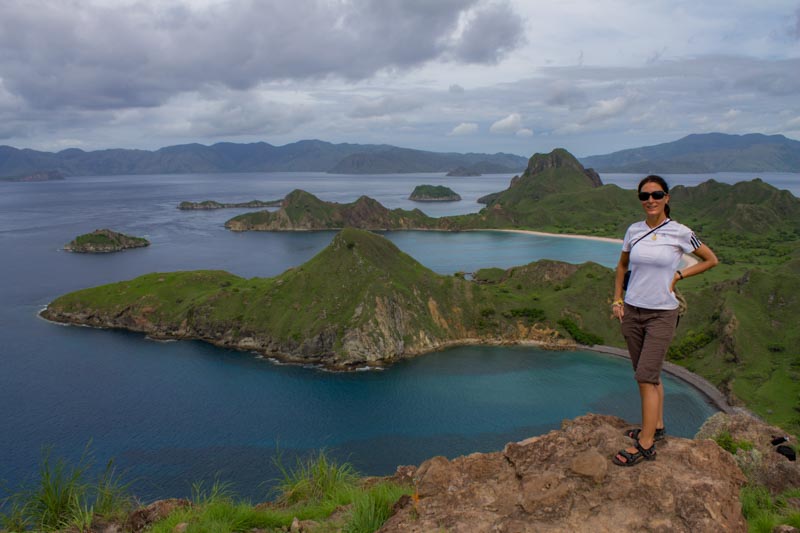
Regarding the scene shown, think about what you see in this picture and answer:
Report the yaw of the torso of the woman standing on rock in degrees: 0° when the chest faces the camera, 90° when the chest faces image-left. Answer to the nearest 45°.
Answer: approximately 45°
